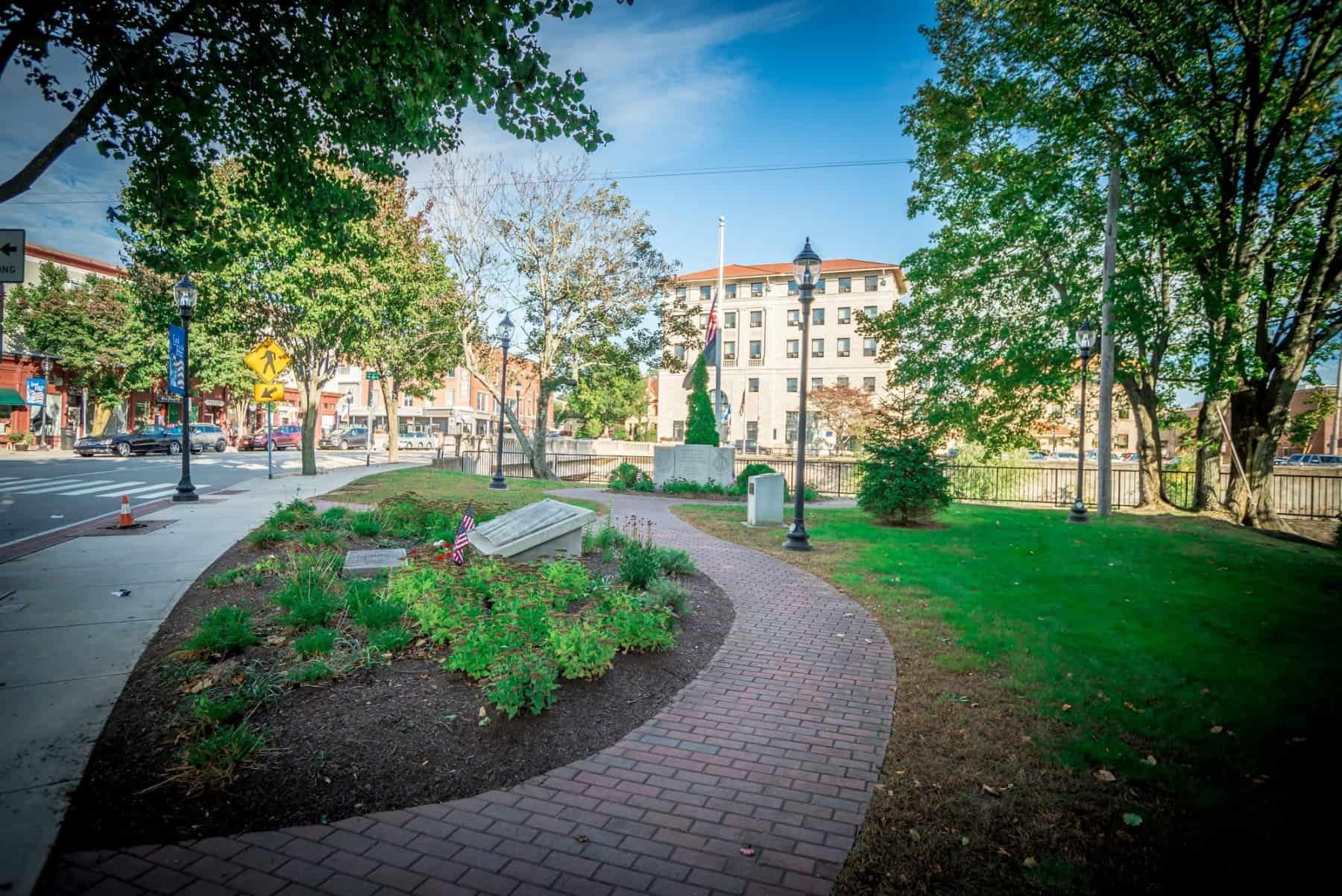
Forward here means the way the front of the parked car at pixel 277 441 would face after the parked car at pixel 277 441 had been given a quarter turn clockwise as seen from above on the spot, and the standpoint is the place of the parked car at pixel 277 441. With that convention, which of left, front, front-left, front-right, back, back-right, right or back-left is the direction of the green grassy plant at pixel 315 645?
back

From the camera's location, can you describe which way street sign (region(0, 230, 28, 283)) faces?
facing the viewer

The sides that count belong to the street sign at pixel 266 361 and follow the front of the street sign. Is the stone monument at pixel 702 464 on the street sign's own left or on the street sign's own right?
on the street sign's own left

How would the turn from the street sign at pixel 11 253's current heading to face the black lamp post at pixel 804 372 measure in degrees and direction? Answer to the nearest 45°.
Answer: approximately 90° to its left

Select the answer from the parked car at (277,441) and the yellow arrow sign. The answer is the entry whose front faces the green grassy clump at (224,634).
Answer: the yellow arrow sign

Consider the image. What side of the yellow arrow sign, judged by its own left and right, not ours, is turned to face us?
front

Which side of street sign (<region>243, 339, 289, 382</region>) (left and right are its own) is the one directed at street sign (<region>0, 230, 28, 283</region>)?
front

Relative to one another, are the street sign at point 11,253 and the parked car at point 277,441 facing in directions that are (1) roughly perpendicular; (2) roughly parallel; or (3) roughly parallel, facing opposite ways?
roughly perpendicular

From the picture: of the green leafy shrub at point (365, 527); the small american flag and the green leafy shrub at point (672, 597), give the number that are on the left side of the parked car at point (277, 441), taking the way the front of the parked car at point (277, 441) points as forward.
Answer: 3

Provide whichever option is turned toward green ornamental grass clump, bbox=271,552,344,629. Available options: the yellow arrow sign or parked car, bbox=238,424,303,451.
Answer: the yellow arrow sign

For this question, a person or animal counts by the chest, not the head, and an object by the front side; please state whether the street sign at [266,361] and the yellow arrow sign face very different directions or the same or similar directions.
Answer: same or similar directions

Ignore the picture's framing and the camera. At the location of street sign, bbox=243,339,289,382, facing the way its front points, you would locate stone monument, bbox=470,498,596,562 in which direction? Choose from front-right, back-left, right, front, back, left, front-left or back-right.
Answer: front

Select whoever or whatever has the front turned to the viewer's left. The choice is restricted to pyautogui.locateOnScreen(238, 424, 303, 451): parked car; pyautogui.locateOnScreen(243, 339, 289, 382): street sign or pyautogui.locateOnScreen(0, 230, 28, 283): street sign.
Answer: the parked car

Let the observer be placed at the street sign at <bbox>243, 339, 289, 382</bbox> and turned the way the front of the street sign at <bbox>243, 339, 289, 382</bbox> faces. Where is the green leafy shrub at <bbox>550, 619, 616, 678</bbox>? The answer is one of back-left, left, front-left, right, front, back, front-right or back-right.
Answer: front

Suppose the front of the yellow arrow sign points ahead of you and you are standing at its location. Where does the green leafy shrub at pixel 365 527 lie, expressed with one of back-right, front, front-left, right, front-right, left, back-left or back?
front

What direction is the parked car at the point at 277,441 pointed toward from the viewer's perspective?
to the viewer's left

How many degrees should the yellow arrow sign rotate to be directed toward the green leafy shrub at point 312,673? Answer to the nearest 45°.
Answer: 0° — it already faces it
